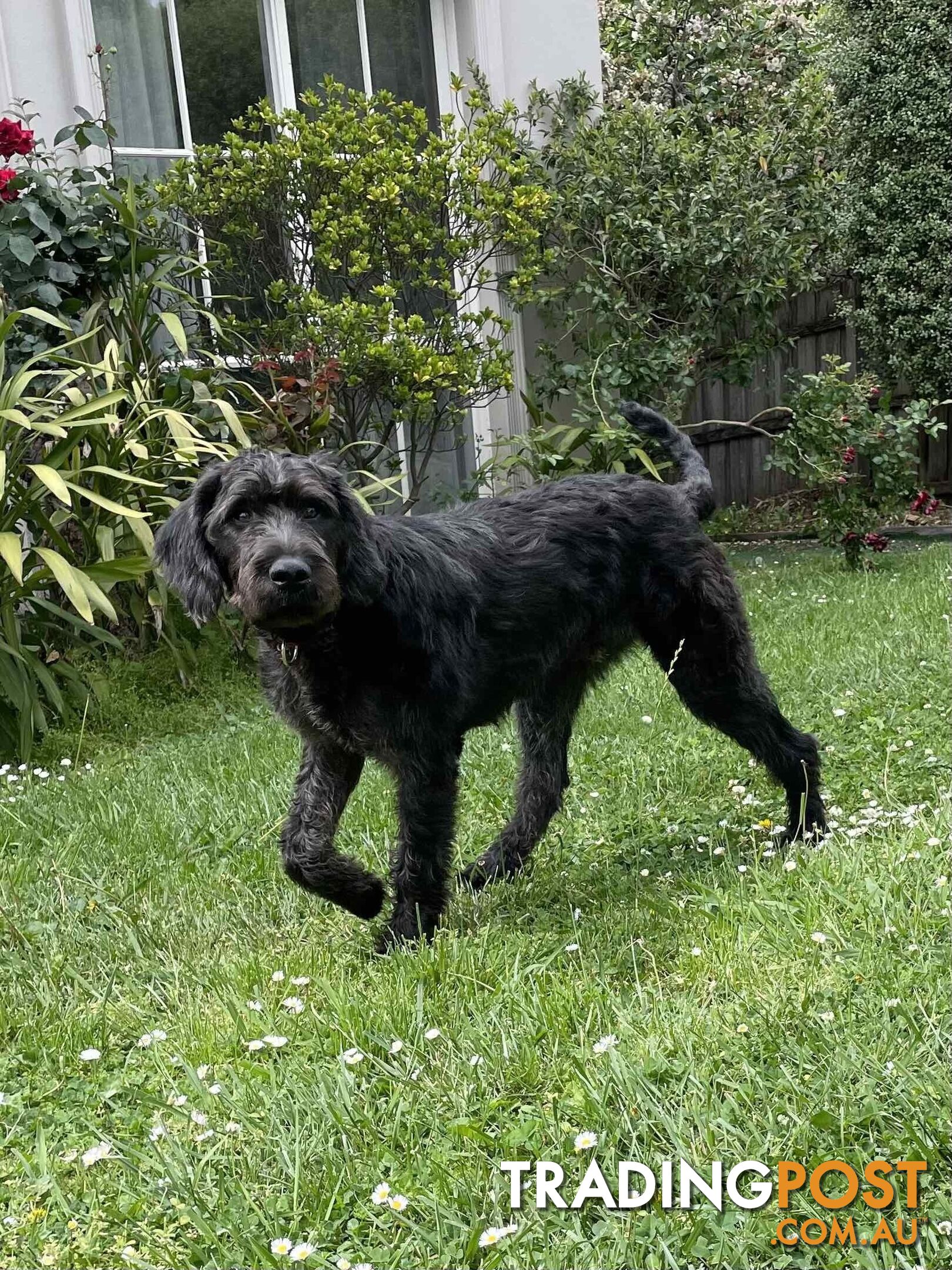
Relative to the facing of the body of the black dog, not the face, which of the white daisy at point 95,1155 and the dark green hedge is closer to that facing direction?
the white daisy

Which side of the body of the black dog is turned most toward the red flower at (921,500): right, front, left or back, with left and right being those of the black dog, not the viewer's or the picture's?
back

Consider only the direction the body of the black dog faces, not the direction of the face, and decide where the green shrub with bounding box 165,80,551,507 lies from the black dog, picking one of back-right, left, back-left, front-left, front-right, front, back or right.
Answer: back-right

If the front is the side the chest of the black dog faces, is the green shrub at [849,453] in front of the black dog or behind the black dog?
behind

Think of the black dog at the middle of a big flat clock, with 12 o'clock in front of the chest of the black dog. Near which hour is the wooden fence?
The wooden fence is roughly at 5 o'clock from the black dog.

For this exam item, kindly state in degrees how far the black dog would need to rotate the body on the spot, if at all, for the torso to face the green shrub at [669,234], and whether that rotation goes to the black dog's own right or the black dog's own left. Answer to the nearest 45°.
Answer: approximately 135° to the black dog's own right

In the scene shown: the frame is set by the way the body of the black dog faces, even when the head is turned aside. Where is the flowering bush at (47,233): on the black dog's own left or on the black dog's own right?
on the black dog's own right

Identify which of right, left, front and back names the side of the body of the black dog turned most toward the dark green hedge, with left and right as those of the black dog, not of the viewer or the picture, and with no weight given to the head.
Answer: back

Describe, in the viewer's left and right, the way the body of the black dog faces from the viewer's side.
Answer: facing the viewer and to the left of the viewer
